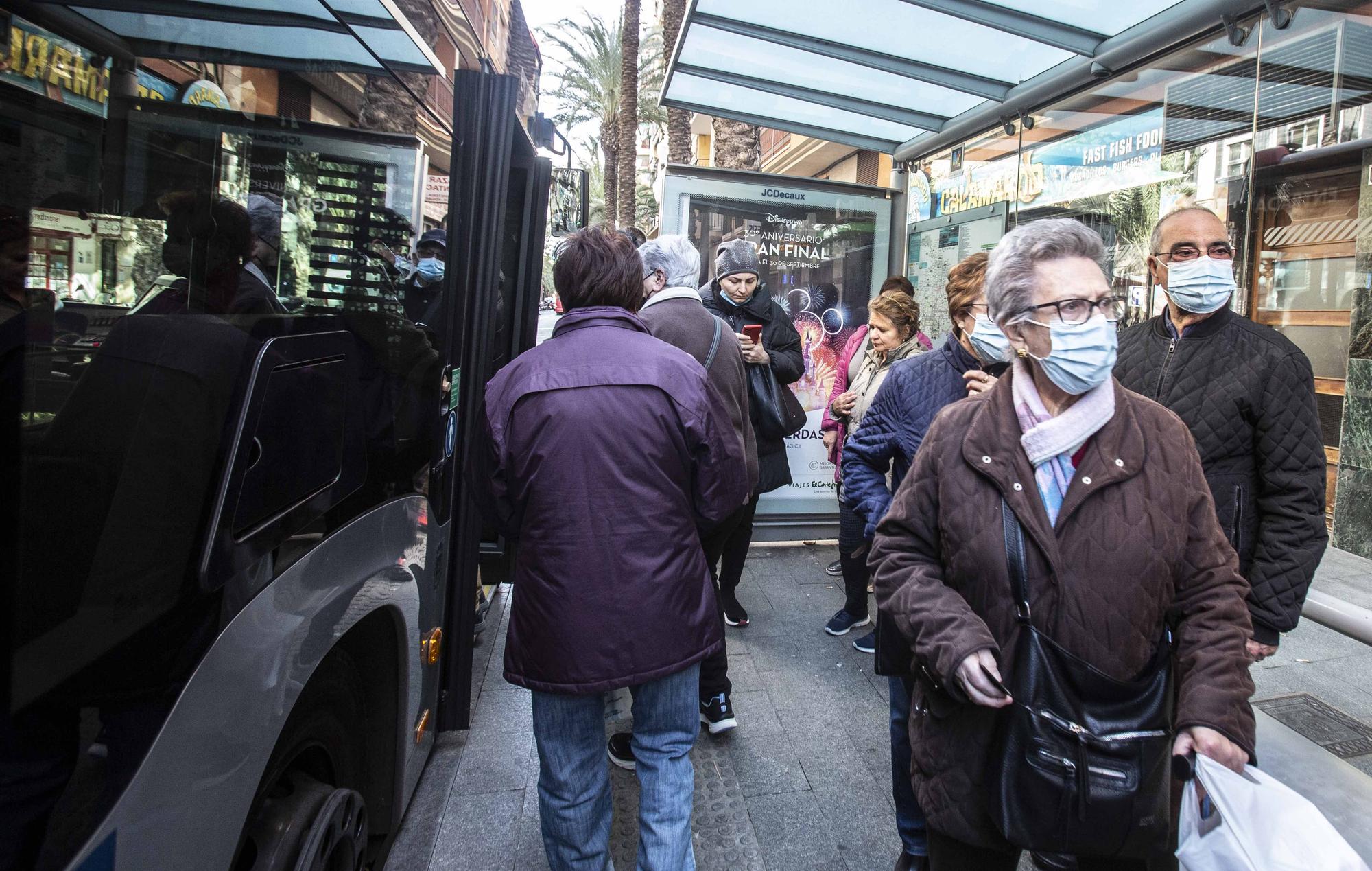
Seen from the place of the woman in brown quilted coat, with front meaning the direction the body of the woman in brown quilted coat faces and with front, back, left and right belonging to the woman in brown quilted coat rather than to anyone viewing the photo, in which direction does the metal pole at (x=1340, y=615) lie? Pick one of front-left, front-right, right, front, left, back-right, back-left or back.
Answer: back-left

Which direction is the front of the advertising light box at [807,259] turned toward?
toward the camera

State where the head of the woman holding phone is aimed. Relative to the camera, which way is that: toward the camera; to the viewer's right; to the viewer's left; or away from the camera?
toward the camera

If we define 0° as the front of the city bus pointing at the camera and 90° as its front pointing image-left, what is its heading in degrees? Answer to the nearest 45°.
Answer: approximately 225°

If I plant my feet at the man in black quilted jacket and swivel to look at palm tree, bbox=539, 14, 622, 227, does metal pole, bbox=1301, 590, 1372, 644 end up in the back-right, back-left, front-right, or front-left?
front-right

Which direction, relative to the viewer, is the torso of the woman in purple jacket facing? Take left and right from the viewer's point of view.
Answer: facing away from the viewer

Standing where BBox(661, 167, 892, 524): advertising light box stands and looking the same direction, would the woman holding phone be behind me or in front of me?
in front

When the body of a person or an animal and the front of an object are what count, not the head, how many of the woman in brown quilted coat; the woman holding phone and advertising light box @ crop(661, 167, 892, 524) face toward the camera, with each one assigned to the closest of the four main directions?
3

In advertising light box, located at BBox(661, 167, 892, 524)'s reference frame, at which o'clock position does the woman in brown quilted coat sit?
The woman in brown quilted coat is roughly at 12 o'clock from the advertising light box.

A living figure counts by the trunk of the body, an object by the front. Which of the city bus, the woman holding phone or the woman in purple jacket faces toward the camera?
the woman holding phone

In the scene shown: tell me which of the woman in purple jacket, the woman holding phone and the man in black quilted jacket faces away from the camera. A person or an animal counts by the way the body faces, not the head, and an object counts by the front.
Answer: the woman in purple jacket

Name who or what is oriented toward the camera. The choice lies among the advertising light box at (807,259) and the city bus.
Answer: the advertising light box

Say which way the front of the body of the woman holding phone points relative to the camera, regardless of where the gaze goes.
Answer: toward the camera

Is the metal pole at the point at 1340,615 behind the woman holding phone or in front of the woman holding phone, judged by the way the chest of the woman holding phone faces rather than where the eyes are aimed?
in front

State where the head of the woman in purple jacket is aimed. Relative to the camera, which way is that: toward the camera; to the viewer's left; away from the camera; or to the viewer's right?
away from the camera

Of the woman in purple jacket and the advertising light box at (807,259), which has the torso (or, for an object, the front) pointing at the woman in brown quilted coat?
the advertising light box

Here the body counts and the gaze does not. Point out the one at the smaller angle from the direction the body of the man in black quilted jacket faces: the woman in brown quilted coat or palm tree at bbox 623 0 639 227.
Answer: the woman in brown quilted coat

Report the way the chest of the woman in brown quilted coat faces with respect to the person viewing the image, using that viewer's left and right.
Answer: facing the viewer
